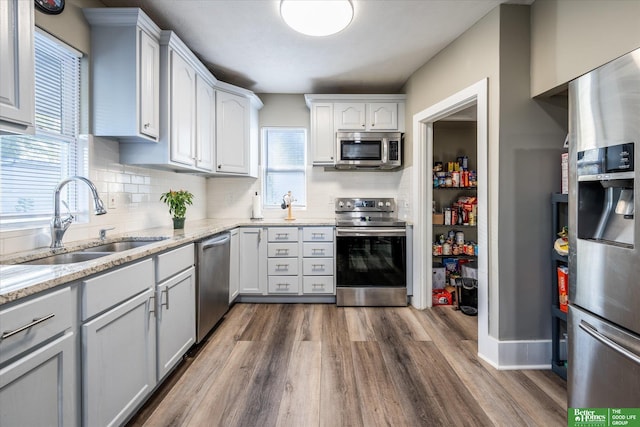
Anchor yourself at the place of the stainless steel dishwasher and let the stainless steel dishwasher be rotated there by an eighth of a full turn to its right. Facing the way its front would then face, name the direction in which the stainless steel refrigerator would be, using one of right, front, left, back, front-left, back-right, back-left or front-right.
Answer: front-left

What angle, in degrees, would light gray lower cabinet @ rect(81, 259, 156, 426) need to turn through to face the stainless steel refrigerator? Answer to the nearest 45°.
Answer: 0° — it already faces it

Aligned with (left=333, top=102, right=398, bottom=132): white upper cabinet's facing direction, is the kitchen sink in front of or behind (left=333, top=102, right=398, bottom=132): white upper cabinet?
in front

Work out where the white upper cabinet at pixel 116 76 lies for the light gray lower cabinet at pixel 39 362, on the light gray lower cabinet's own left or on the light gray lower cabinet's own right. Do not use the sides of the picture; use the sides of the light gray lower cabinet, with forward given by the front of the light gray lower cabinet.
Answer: on the light gray lower cabinet's own left

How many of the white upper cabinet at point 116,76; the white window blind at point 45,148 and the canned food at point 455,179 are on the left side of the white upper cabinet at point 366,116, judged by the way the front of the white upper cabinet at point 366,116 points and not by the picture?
1

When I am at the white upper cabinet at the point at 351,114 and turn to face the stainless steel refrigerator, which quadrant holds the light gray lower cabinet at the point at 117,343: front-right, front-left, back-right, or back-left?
front-right

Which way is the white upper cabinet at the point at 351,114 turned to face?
toward the camera

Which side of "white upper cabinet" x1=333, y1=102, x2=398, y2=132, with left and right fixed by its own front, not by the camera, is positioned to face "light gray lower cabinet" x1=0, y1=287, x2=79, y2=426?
front

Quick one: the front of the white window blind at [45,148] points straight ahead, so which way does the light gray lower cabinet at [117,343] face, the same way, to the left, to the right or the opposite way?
the same way

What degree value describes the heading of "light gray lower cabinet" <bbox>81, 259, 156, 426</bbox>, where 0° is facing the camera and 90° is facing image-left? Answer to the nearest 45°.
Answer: approximately 315°

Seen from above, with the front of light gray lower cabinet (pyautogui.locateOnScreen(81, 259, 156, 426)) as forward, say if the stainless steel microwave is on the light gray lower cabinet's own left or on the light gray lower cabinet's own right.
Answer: on the light gray lower cabinet's own left

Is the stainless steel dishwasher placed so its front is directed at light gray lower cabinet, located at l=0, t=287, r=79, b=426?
no

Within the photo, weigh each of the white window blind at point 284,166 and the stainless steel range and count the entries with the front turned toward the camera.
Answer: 2

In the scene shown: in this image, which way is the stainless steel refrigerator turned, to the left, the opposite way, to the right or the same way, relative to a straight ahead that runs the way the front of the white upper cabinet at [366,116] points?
to the right

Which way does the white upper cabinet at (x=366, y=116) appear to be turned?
toward the camera
